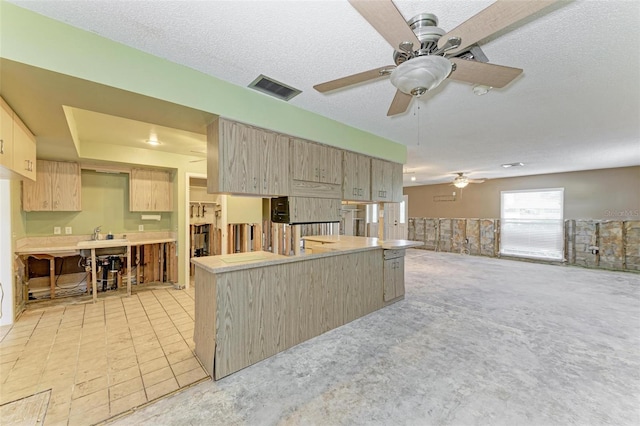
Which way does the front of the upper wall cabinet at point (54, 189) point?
toward the camera

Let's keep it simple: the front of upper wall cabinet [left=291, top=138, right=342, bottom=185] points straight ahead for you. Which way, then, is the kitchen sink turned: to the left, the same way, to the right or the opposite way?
the same way

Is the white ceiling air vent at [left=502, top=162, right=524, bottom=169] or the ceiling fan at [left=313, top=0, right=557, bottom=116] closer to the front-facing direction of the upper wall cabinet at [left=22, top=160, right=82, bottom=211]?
the ceiling fan

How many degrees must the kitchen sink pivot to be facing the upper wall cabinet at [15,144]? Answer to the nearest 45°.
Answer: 0° — it already faces it

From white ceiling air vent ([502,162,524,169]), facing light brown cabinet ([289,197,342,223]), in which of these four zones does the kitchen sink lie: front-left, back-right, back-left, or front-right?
front-right

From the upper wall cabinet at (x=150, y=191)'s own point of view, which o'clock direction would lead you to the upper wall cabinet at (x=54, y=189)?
the upper wall cabinet at (x=54, y=189) is roughly at 3 o'clock from the upper wall cabinet at (x=150, y=191).

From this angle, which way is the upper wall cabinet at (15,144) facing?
to the viewer's right

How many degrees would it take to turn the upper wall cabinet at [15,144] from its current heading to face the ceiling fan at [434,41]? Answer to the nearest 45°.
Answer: approximately 45° to its right

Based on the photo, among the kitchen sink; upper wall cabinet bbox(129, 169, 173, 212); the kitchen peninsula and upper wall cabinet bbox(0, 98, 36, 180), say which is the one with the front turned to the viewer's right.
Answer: upper wall cabinet bbox(0, 98, 36, 180)

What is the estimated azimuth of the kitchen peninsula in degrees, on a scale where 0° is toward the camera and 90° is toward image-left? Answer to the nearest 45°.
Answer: approximately 135°

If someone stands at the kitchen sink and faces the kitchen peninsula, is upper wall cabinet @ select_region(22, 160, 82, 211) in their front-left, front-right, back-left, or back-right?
back-right

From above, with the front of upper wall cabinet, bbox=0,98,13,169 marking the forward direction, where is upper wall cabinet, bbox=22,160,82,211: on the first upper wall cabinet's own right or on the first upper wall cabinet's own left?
on the first upper wall cabinet's own left

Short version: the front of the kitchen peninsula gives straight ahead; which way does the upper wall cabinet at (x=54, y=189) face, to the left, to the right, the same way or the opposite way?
the opposite way

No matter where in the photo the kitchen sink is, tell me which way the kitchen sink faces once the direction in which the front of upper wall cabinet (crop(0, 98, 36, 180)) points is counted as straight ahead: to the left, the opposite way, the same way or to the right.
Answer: to the right

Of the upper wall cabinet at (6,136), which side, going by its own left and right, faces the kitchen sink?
left

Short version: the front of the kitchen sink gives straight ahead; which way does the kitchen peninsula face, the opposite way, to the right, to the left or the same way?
the opposite way

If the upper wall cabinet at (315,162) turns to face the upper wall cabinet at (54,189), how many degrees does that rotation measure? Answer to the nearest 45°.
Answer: approximately 135° to its right
